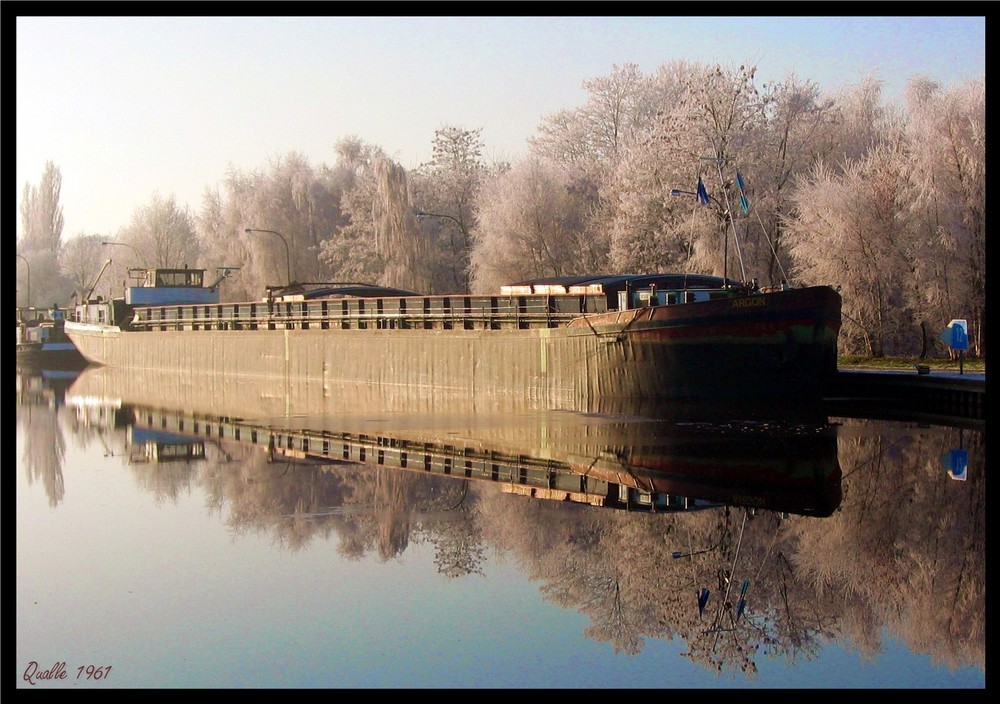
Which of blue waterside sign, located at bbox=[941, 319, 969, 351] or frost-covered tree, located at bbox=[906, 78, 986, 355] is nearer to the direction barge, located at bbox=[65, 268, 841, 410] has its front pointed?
the blue waterside sign

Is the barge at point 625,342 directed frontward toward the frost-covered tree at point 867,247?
no

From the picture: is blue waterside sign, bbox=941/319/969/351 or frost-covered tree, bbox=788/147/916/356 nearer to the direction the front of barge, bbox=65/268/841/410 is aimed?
the blue waterside sign

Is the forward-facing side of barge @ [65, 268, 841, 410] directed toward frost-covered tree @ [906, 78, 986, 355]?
no

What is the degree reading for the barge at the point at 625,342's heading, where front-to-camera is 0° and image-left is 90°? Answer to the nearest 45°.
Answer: approximately 315°

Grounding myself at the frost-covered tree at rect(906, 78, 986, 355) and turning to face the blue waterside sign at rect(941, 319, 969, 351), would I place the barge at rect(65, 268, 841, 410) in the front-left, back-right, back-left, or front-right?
front-right

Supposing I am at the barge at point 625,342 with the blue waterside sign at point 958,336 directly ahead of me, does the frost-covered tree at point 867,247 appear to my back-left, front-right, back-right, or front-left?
front-left

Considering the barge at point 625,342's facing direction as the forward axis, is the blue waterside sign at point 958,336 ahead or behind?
ahead
